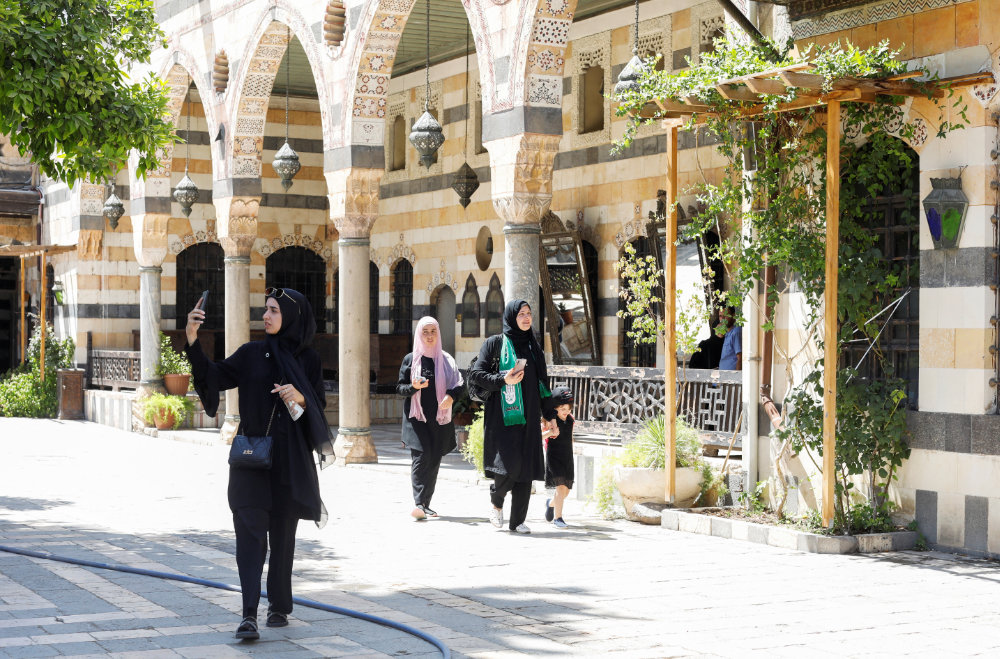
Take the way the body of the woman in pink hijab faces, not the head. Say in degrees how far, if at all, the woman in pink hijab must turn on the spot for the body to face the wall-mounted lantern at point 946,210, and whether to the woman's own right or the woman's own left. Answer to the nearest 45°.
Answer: approximately 45° to the woman's own left

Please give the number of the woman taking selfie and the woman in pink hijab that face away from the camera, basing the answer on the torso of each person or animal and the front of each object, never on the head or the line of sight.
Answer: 0

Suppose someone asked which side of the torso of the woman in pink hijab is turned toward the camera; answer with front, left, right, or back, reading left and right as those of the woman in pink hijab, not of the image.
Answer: front

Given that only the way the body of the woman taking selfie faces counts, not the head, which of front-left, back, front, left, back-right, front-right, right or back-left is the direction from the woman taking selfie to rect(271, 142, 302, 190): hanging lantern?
back-right

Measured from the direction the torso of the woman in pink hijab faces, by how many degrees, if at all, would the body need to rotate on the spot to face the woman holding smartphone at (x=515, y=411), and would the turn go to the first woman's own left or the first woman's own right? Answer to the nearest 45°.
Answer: approximately 45° to the first woman's own left

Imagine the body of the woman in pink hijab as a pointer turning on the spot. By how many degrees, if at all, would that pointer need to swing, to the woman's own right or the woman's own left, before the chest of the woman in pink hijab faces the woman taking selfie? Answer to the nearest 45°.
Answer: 0° — they already face them

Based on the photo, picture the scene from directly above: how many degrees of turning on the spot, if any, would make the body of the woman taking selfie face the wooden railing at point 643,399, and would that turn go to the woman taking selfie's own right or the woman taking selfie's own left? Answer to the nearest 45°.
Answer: approximately 180°

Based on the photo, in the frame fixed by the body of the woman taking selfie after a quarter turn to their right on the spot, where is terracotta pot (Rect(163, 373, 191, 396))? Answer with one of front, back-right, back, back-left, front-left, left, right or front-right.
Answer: front-right
